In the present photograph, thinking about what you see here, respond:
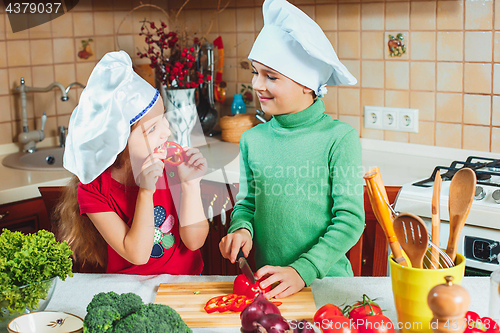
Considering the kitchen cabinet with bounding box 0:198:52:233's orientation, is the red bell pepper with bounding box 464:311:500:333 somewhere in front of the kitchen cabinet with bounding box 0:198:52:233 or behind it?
in front

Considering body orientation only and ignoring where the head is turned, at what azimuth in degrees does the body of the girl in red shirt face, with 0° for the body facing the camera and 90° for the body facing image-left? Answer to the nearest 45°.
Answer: approximately 315°

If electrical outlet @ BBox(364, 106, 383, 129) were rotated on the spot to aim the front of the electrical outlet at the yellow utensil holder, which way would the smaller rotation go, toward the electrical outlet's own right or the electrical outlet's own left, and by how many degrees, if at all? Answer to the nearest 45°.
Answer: approximately 45° to the electrical outlet's own left

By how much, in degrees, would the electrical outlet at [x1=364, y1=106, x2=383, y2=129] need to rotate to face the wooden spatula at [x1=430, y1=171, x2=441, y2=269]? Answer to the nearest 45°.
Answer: approximately 45° to its left

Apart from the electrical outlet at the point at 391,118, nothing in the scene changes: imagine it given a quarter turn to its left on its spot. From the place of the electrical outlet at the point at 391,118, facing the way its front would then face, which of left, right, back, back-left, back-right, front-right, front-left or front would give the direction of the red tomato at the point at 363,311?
front-right

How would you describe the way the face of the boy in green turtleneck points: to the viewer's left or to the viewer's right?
to the viewer's left

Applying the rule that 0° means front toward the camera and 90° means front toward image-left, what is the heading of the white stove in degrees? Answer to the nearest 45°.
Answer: approximately 45°

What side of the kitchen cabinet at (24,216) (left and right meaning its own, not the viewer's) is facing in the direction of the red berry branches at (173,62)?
left

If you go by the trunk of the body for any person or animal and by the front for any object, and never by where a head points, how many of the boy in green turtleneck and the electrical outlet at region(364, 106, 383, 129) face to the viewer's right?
0

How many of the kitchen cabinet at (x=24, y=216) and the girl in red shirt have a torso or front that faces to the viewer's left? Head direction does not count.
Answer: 0

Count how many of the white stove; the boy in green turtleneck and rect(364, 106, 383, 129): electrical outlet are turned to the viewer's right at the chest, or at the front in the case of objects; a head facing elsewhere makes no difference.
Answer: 0

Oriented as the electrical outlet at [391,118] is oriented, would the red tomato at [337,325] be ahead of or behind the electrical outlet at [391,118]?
ahead

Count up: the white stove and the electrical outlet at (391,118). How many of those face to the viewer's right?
0
